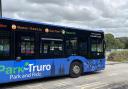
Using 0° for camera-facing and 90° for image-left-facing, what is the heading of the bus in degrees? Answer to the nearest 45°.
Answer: approximately 225°
